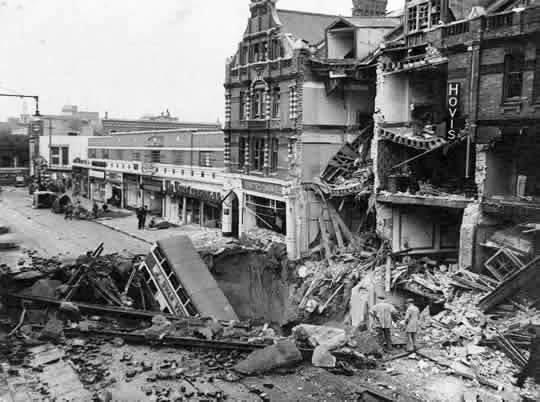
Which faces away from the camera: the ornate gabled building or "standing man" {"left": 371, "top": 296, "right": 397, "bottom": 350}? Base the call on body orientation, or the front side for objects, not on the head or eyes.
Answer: the standing man

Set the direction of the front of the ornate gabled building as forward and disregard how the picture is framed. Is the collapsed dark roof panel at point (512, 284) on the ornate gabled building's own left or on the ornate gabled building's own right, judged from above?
on the ornate gabled building's own left

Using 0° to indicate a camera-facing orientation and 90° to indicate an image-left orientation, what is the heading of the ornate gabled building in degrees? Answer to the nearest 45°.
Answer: approximately 45°

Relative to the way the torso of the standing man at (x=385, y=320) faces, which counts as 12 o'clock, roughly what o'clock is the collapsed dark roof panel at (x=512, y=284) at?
The collapsed dark roof panel is roughly at 2 o'clock from the standing man.

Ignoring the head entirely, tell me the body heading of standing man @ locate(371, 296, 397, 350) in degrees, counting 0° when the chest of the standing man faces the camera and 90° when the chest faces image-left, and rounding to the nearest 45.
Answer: approximately 180°

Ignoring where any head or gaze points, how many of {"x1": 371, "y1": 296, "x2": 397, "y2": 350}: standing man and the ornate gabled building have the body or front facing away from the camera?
1
